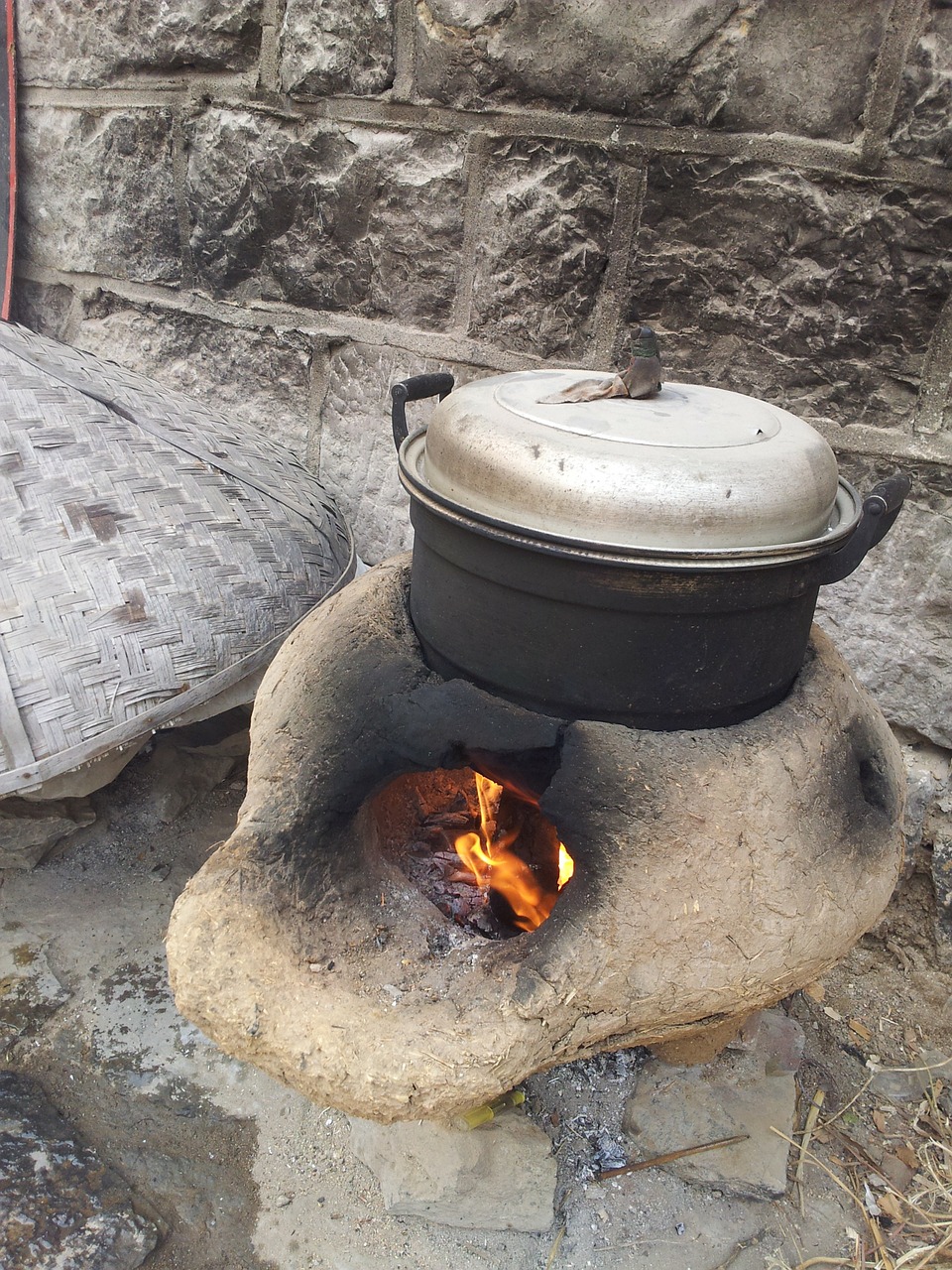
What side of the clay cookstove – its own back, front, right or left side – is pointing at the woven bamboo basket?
right

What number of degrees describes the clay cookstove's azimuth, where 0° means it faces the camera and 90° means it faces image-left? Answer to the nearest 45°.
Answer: approximately 45°

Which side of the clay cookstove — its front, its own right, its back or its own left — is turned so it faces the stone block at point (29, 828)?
right
